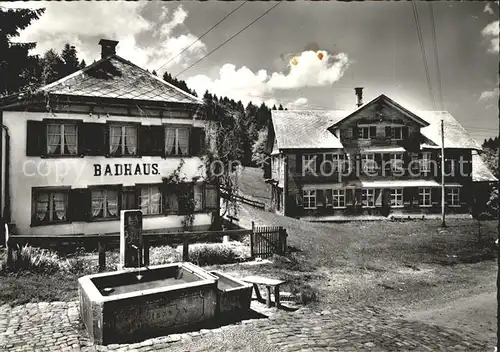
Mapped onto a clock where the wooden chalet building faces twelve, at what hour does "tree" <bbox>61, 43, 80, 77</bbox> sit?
The tree is roughly at 3 o'clock from the wooden chalet building.

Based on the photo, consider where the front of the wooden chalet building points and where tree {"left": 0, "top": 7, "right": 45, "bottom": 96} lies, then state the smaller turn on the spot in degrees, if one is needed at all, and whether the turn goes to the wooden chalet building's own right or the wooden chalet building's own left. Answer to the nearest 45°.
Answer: approximately 45° to the wooden chalet building's own right

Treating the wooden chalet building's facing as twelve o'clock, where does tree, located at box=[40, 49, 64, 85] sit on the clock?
The tree is roughly at 3 o'clock from the wooden chalet building.

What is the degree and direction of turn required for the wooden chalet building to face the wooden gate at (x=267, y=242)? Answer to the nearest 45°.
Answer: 0° — it already faces it

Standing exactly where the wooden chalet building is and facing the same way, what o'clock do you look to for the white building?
The white building is roughly at 1 o'clock from the wooden chalet building.

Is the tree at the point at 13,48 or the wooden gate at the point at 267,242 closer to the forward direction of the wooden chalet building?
the wooden gate

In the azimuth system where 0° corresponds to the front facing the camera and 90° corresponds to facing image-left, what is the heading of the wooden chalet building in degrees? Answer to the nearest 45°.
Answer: approximately 0°

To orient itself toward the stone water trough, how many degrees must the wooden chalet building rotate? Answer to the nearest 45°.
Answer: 0° — it already faces it
